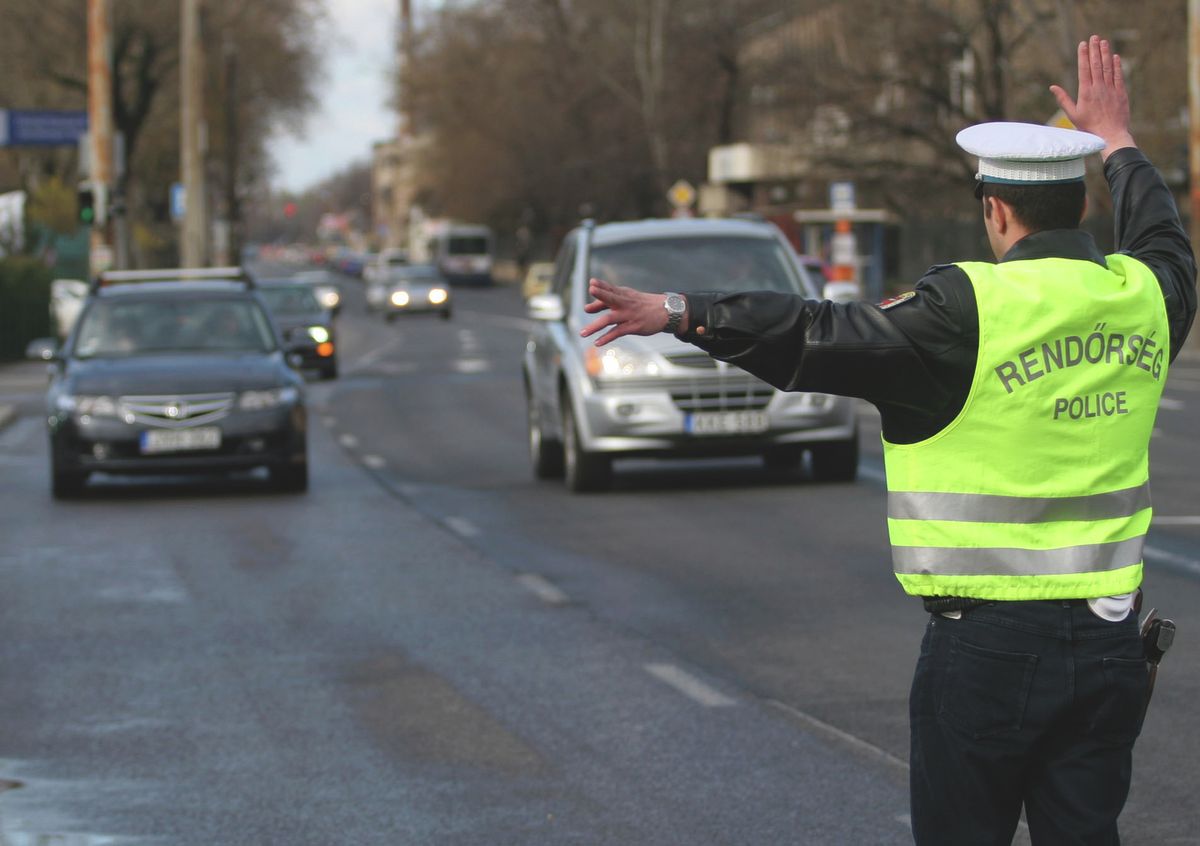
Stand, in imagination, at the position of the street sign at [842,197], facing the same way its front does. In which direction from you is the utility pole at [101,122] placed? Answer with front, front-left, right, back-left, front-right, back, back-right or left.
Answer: front-right

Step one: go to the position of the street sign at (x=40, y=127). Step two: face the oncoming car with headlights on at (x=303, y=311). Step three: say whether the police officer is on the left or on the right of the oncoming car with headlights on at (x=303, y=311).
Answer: right

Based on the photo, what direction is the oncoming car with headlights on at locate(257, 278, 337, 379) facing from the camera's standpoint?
toward the camera

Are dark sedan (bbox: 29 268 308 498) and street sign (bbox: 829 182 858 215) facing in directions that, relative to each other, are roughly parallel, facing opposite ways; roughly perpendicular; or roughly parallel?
roughly parallel

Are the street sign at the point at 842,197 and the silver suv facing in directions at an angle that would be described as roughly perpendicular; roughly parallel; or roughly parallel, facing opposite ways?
roughly parallel

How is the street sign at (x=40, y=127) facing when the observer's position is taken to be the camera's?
facing the viewer

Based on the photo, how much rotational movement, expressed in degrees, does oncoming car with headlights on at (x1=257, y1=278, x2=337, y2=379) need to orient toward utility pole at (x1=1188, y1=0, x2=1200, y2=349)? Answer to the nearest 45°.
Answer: approximately 90° to its left

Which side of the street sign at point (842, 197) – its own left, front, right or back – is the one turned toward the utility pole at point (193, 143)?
right

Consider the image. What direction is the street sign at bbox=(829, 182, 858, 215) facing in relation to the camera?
toward the camera

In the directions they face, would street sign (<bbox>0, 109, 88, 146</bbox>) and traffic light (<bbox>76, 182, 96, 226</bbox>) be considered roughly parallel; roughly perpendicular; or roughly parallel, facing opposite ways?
roughly parallel

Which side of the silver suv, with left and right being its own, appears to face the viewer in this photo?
front

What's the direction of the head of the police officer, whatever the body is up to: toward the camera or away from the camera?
away from the camera

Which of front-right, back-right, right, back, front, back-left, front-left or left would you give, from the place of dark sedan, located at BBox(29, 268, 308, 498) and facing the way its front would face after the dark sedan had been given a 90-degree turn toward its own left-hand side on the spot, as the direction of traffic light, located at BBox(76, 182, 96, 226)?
left

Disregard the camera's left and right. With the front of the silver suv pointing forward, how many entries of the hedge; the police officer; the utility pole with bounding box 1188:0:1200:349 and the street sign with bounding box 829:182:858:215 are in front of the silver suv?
1
